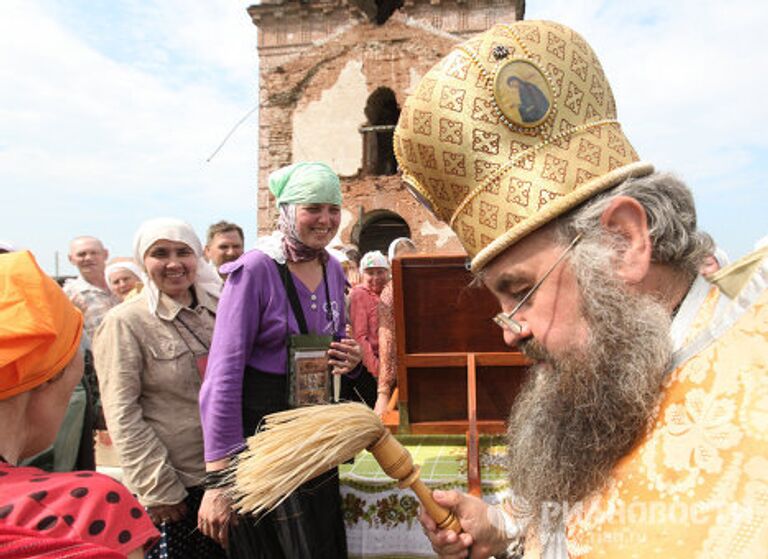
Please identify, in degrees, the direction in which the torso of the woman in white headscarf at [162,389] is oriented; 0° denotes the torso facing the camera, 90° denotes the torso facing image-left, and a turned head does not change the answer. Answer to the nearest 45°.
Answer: approximately 315°

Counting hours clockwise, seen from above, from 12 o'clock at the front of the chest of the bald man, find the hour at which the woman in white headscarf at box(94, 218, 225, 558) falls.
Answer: The woman in white headscarf is roughly at 12 o'clock from the bald man.

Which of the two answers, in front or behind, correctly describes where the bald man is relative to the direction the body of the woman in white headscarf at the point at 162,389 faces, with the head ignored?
behind

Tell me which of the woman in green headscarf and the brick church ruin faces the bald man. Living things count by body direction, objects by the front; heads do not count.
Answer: the brick church ruin

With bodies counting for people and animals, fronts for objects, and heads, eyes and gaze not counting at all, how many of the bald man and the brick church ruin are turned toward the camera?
2

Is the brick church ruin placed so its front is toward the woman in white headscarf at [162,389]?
yes

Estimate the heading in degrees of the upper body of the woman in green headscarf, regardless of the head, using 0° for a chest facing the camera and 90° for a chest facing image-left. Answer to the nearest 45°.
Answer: approximately 315°

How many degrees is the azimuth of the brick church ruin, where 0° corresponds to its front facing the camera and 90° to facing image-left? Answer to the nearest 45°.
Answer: approximately 0°

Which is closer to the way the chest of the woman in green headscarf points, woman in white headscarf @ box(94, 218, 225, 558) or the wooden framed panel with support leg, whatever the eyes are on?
the wooden framed panel with support leg

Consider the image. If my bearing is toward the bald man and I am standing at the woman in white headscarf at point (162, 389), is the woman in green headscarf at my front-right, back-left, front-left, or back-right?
back-right

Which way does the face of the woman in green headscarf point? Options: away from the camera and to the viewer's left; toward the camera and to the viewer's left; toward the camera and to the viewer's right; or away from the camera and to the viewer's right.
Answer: toward the camera and to the viewer's right
